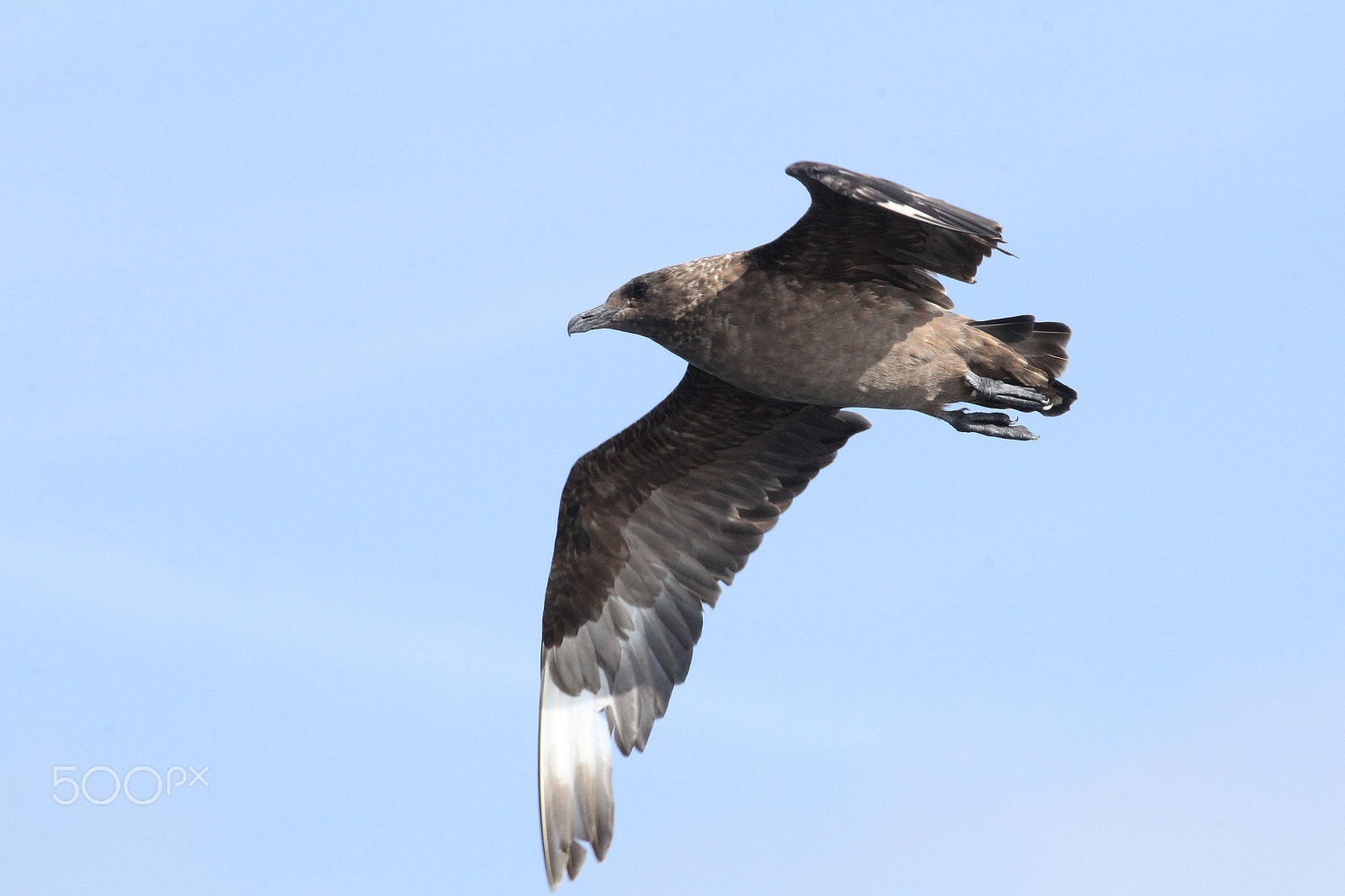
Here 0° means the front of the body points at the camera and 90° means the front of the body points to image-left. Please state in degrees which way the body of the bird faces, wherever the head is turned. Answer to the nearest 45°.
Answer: approximately 90°
